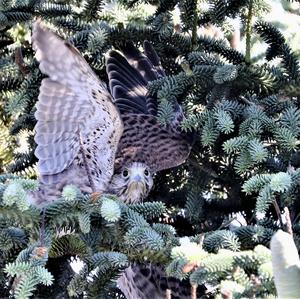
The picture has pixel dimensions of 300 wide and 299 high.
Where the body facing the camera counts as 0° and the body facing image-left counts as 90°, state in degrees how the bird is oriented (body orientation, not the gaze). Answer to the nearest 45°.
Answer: approximately 0°
